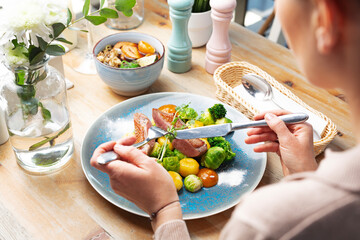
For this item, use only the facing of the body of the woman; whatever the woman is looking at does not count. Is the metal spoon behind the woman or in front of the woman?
in front

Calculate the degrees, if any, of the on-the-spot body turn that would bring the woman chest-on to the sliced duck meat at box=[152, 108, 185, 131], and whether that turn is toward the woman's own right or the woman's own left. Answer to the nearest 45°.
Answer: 0° — they already face it

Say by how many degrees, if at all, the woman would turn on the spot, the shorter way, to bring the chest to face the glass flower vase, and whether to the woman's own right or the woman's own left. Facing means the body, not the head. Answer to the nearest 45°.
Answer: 0° — they already face it

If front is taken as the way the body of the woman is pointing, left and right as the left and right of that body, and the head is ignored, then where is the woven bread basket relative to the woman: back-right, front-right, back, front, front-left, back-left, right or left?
front-right

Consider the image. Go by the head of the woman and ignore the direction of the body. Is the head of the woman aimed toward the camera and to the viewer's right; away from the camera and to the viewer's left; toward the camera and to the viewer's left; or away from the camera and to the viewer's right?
away from the camera and to the viewer's left

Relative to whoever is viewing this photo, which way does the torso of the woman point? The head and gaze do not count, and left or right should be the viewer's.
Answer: facing away from the viewer and to the left of the viewer

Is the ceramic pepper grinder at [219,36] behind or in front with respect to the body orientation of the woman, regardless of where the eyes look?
in front
